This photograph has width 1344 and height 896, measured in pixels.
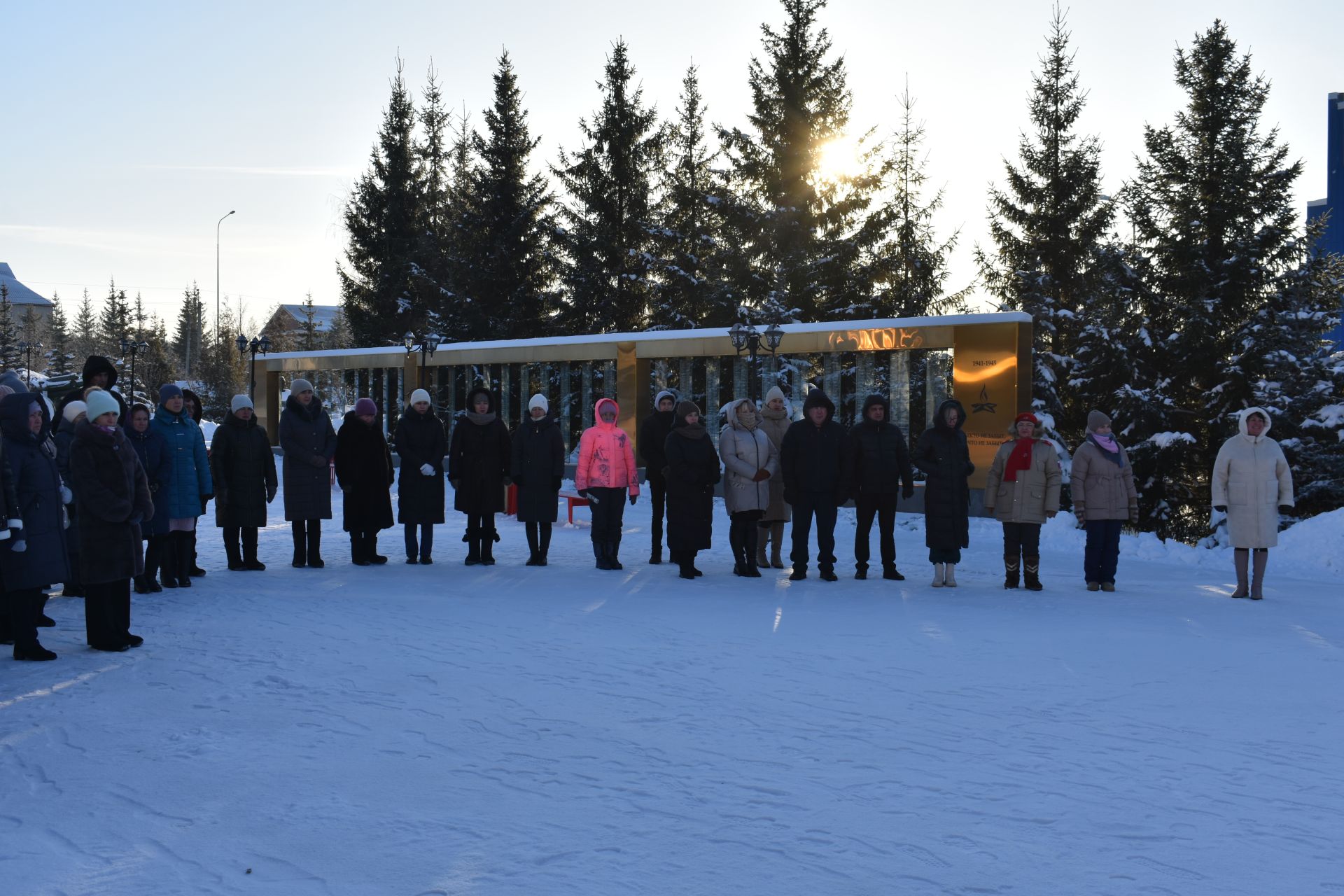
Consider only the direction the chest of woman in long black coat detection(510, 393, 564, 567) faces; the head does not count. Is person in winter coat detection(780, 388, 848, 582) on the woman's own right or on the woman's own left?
on the woman's own left

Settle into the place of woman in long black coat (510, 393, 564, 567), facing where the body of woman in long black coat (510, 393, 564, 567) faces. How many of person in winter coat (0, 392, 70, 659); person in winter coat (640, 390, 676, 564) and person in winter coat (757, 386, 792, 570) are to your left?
2

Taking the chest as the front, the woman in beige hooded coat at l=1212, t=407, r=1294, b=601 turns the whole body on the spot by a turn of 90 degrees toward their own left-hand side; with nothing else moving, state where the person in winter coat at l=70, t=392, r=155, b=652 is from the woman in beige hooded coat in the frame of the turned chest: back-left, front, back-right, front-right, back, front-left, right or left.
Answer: back-right

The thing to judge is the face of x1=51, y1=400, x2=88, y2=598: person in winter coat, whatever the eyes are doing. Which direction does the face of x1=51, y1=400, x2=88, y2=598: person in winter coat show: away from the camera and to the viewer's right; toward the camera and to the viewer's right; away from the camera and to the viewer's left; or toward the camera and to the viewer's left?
toward the camera and to the viewer's right

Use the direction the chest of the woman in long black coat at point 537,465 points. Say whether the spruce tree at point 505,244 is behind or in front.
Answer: behind

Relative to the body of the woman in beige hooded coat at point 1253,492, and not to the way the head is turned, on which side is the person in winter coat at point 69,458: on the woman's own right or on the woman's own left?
on the woman's own right

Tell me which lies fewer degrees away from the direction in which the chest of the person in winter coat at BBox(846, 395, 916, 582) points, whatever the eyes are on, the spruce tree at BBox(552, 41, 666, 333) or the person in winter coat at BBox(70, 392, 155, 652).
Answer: the person in winter coat

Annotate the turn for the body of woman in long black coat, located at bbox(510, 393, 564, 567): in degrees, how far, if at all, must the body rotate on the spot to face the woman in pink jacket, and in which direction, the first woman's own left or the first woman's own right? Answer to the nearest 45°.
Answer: approximately 45° to the first woman's own left

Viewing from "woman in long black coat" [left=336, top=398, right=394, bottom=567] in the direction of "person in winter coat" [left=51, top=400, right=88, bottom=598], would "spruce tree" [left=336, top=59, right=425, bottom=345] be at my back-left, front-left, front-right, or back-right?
back-right
